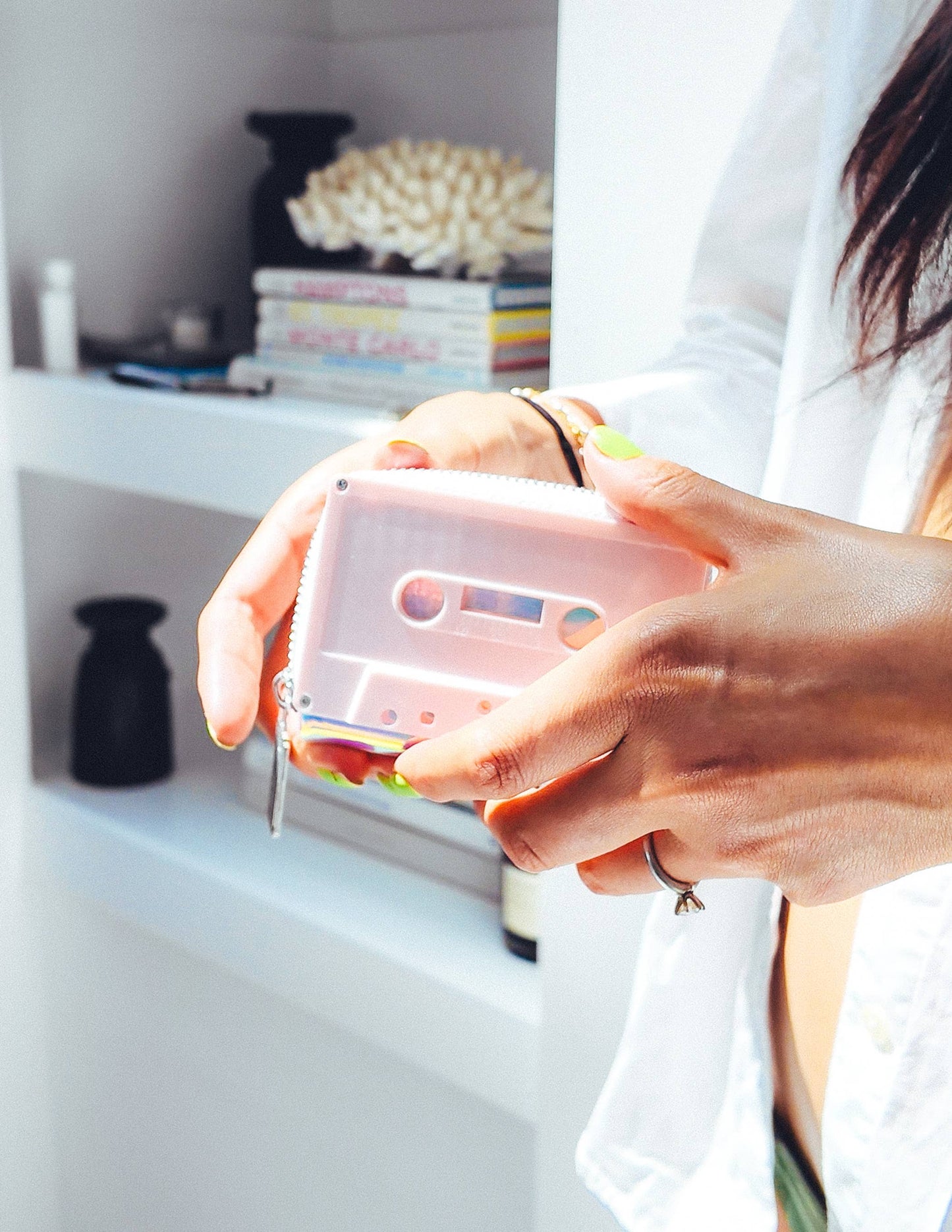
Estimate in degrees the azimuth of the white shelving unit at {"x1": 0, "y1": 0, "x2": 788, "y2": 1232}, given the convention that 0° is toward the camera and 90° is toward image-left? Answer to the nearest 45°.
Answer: approximately 45°
